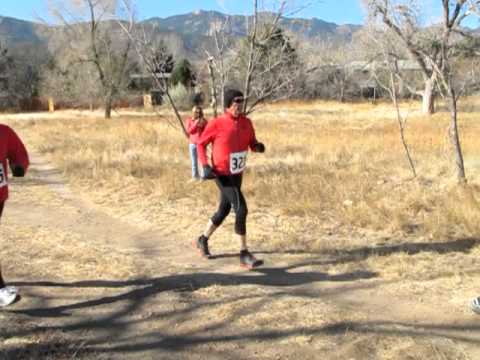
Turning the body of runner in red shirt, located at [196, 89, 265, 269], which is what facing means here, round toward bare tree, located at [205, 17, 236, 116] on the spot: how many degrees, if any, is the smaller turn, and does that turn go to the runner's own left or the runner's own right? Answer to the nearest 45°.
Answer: approximately 135° to the runner's own left

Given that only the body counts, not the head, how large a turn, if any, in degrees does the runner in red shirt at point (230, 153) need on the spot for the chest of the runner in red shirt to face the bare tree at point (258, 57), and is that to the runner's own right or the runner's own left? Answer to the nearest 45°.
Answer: approximately 135° to the runner's own left

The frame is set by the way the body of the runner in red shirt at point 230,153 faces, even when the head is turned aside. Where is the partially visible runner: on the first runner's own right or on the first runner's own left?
on the first runner's own right

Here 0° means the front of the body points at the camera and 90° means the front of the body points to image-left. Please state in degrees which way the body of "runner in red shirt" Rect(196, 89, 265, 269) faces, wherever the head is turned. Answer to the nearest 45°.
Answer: approximately 315°

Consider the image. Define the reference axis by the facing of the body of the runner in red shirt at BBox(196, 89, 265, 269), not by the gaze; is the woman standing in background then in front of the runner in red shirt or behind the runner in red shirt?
behind
